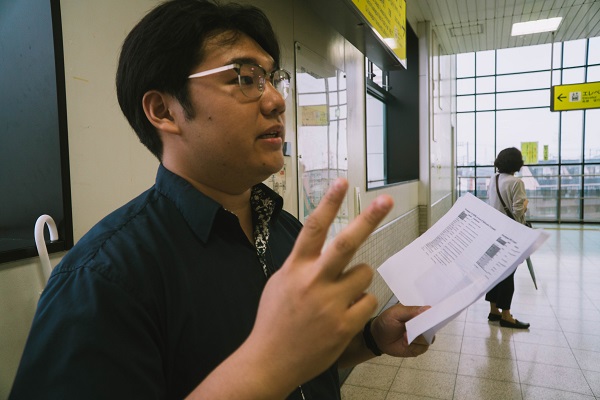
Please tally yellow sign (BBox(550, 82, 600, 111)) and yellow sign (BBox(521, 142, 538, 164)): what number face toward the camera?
2

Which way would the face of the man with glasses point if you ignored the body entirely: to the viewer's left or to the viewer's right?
to the viewer's right

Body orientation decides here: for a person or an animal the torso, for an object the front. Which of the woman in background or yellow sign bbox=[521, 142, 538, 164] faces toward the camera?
the yellow sign

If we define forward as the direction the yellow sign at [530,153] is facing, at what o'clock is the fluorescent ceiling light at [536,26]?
The fluorescent ceiling light is roughly at 12 o'clock from the yellow sign.

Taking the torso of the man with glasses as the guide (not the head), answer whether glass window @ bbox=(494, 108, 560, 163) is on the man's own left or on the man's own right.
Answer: on the man's own left

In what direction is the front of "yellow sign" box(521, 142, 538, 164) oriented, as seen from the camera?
facing the viewer

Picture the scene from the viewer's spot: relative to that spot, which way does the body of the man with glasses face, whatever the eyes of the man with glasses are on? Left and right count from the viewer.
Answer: facing the viewer and to the right of the viewer

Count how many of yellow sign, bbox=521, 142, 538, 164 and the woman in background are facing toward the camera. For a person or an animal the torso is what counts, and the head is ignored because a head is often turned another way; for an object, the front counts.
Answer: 1

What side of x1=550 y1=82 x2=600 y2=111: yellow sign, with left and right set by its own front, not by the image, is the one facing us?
front
